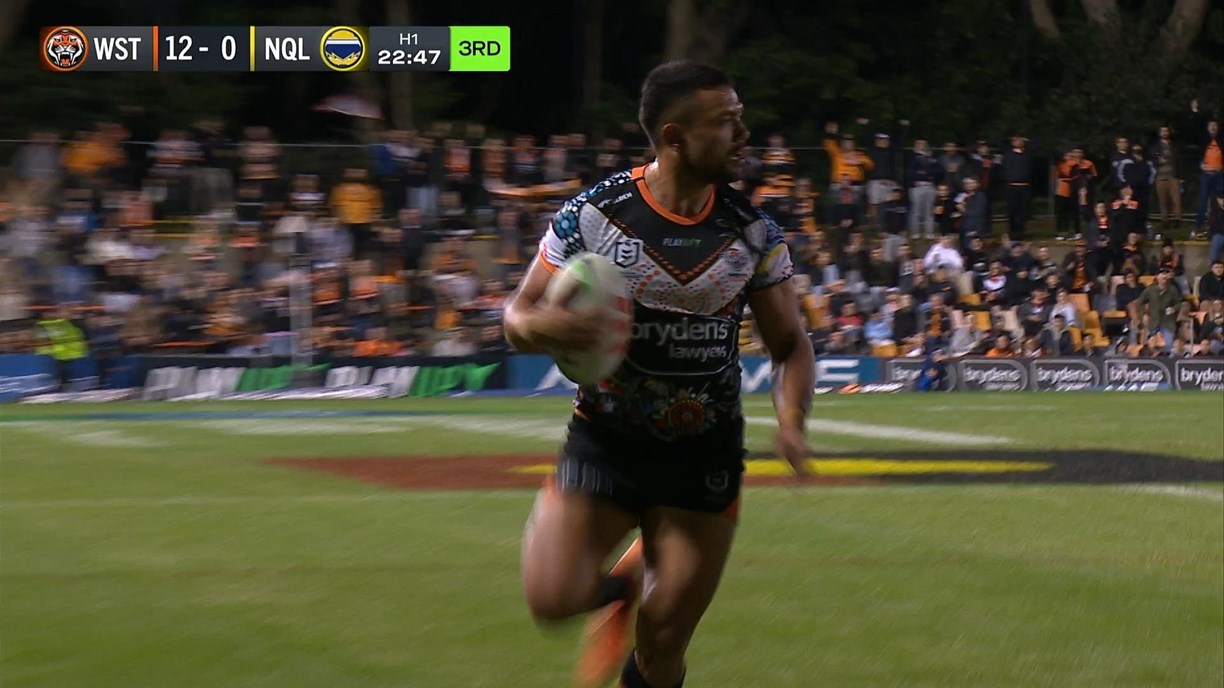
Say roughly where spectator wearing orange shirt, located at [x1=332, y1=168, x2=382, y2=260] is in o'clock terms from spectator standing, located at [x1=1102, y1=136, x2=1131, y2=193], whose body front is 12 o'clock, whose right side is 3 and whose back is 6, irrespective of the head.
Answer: The spectator wearing orange shirt is roughly at 2 o'clock from the spectator standing.

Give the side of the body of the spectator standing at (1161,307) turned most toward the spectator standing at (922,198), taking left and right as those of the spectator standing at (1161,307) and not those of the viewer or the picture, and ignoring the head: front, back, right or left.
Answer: right

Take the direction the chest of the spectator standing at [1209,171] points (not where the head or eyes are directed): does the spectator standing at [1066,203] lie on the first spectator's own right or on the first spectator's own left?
on the first spectator's own right

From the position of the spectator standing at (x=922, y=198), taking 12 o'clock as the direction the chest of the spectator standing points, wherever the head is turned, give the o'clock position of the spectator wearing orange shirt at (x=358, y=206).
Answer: The spectator wearing orange shirt is roughly at 2 o'clock from the spectator standing.

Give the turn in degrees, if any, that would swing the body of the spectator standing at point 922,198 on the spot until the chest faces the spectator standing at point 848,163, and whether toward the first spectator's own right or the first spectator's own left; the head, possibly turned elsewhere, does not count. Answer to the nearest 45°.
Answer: approximately 90° to the first spectator's own right

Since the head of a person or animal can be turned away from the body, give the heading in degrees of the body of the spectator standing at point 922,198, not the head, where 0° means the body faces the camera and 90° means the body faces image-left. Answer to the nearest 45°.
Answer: approximately 0°

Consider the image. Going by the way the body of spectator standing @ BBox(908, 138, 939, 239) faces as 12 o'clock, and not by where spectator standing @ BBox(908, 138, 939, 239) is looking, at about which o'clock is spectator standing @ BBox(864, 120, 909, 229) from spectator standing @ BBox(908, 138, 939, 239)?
spectator standing @ BBox(864, 120, 909, 229) is roughly at 2 o'clock from spectator standing @ BBox(908, 138, 939, 239).
